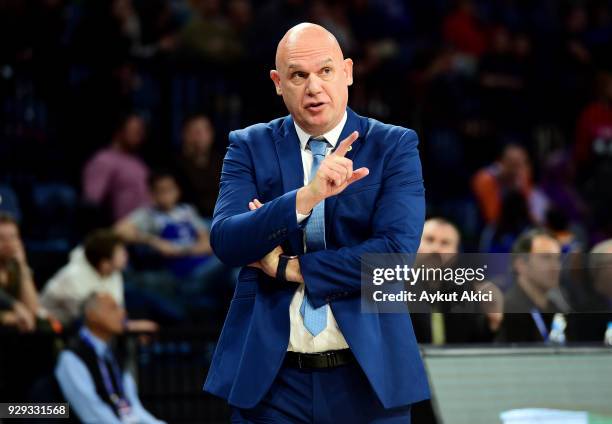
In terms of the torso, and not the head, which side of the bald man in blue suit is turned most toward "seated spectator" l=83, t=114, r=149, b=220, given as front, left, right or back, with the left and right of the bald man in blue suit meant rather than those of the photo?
back

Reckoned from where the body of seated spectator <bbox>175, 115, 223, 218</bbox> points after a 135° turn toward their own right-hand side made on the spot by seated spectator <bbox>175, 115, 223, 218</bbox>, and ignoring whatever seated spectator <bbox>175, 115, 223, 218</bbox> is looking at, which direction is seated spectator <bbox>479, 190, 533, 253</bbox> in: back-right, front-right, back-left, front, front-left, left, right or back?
back-right

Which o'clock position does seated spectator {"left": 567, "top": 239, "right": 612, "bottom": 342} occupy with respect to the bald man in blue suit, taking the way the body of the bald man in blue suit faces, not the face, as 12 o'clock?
The seated spectator is roughly at 8 o'clock from the bald man in blue suit.

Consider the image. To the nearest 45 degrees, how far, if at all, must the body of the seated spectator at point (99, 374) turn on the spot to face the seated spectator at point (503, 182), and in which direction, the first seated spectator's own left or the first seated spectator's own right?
approximately 90° to the first seated spectator's own left

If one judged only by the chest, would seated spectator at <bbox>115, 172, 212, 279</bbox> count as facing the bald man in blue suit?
yes

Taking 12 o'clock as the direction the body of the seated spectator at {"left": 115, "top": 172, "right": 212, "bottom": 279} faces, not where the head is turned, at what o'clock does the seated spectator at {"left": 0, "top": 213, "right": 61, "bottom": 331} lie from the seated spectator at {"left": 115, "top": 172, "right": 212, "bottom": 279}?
the seated spectator at {"left": 0, "top": 213, "right": 61, "bottom": 331} is roughly at 1 o'clock from the seated spectator at {"left": 115, "top": 172, "right": 212, "bottom": 279}.

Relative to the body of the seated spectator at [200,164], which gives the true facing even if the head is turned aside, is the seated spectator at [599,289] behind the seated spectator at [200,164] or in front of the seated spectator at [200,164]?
in front

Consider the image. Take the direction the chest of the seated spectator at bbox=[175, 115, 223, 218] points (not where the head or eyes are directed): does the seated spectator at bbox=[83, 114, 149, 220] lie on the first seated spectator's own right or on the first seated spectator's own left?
on the first seated spectator's own right

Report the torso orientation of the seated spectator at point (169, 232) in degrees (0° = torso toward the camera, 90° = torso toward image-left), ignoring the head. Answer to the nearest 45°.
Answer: approximately 0°

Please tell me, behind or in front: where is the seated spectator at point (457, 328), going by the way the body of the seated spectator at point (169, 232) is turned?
in front

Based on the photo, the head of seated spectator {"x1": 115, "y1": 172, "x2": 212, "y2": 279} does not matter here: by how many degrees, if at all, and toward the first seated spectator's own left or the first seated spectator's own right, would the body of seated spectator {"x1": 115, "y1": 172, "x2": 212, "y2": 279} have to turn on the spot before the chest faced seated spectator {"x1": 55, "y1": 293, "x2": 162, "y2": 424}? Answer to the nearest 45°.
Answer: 0° — they already face them
